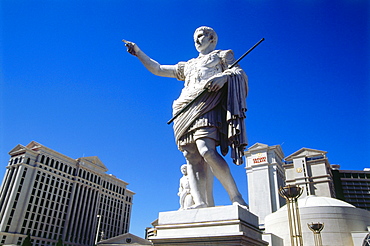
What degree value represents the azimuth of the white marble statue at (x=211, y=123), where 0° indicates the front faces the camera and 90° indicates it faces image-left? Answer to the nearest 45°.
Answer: approximately 45°
